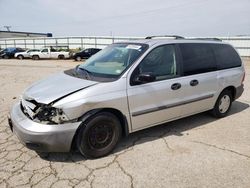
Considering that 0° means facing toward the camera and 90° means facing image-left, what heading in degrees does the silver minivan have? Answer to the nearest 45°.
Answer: approximately 45°

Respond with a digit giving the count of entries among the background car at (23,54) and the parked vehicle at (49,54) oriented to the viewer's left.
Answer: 2

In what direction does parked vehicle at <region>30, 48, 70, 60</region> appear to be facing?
to the viewer's left

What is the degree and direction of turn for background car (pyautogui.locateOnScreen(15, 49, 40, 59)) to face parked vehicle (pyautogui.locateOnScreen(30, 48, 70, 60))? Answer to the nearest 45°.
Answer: approximately 135° to its left

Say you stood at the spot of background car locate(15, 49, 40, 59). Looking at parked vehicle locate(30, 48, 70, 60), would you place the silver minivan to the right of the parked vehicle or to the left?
right

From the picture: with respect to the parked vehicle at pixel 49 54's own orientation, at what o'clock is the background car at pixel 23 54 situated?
The background car is roughly at 1 o'clock from the parked vehicle.

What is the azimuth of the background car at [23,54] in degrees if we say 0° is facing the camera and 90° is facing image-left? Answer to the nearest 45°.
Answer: approximately 90°

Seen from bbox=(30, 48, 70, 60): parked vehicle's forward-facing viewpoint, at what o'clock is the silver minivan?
The silver minivan is roughly at 9 o'clock from the parked vehicle.

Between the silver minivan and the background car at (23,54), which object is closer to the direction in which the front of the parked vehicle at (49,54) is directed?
the background car
